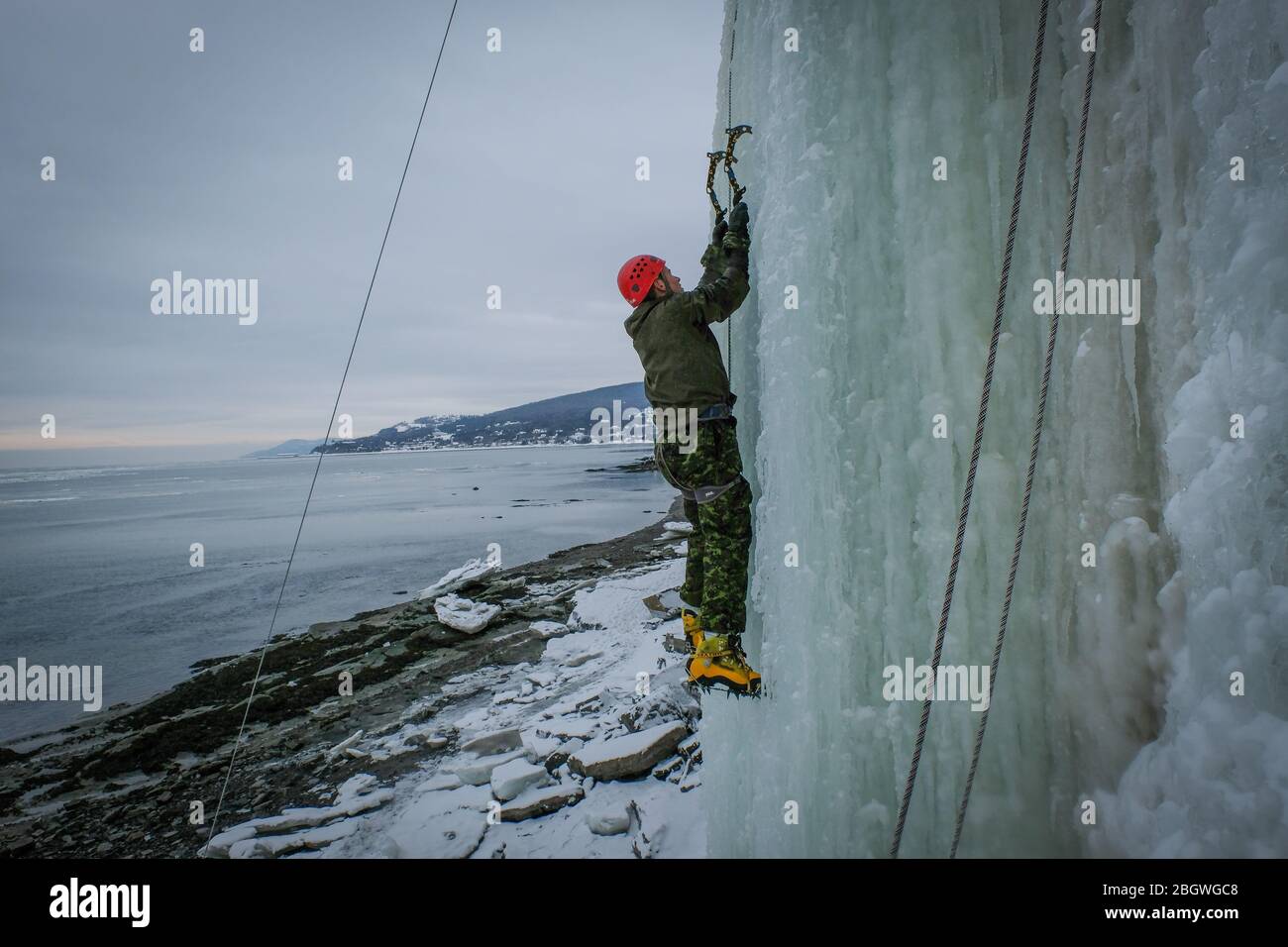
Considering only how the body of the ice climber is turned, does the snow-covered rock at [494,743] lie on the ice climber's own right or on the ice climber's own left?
on the ice climber's own left

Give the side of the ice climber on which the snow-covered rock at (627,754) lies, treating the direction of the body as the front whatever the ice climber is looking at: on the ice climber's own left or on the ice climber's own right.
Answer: on the ice climber's own left

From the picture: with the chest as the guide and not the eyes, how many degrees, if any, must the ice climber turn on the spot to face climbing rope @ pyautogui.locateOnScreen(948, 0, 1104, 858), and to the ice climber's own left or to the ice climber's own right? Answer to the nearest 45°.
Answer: approximately 45° to the ice climber's own right

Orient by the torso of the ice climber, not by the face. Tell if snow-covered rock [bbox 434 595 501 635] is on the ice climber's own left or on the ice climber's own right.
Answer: on the ice climber's own left

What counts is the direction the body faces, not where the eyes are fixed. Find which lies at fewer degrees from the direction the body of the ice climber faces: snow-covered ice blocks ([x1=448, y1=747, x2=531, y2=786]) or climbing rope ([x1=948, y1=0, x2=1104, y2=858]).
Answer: the climbing rope

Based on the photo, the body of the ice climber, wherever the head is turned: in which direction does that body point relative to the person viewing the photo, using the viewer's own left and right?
facing to the right of the viewer
